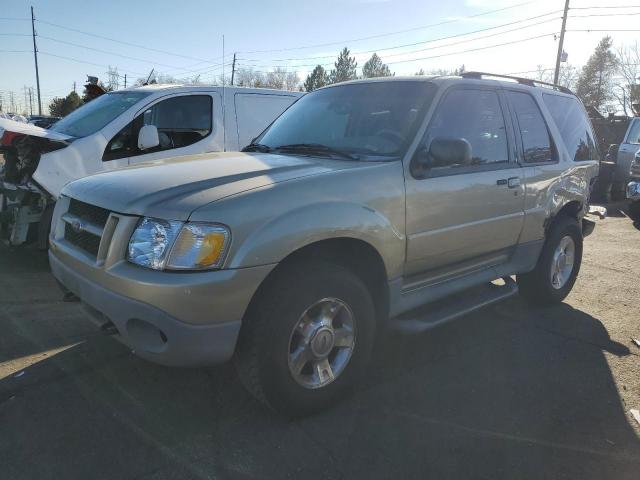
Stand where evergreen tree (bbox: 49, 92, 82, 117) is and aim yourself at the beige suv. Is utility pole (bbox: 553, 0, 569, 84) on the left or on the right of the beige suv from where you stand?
left

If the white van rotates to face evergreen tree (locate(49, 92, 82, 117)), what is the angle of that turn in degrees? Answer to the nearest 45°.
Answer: approximately 135° to its right

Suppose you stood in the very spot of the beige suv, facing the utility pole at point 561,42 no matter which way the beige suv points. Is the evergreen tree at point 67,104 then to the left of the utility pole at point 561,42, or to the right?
left

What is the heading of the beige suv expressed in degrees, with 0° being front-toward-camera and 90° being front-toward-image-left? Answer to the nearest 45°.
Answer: approximately 45°

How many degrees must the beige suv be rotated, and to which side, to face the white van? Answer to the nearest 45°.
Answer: approximately 90° to its right

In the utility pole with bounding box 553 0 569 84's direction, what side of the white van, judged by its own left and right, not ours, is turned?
back

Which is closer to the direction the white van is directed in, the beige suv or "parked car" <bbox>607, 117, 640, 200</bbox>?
the beige suv

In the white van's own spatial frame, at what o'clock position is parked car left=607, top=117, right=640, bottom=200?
The parked car is roughly at 7 o'clock from the white van.

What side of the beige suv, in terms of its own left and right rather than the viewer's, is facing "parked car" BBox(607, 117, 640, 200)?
back

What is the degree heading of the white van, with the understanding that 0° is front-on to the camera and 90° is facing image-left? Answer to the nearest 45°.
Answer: approximately 45°
